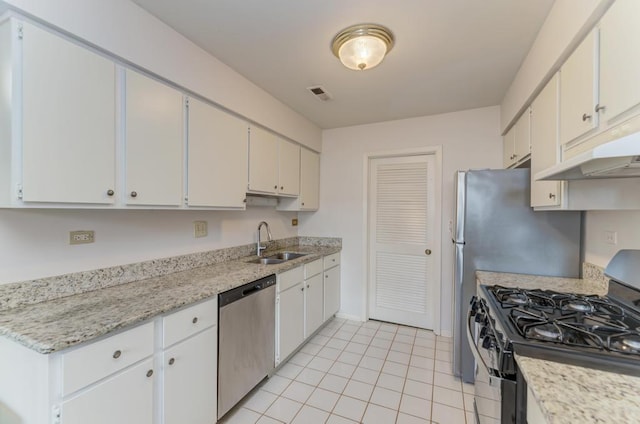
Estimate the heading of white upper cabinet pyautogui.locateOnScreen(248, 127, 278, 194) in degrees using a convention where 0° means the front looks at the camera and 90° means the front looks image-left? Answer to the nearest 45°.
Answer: approximately 315°

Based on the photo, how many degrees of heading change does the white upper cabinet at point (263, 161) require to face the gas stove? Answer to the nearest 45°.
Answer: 0° — it already faces it

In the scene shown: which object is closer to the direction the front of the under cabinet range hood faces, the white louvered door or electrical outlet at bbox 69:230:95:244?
the electrical outlet

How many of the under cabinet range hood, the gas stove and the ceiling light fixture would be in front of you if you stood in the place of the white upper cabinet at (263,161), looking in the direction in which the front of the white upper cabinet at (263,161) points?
3

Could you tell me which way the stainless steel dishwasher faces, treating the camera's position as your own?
facing the viewer and to the right of the viewer

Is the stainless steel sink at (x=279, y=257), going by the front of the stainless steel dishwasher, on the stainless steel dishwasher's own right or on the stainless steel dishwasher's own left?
on the stainless steel dishwasher's own left

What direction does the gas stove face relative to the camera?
to the viewer's left

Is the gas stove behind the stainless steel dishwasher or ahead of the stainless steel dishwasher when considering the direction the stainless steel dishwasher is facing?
ahead

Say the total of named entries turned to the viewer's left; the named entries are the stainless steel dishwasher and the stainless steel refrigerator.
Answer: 1

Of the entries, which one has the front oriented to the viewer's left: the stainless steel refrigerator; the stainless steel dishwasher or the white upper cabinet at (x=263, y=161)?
the stainless steel refrigerator

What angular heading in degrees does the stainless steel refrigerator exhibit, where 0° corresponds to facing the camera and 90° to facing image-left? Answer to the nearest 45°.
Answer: approximately 90°

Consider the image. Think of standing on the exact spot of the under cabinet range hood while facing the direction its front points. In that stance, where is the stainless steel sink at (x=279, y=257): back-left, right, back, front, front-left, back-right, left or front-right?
front-right

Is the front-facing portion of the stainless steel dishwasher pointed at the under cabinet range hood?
yes

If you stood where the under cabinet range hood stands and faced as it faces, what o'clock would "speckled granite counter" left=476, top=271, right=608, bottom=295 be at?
The speckled granite counter is roughly at 4 o'clock from the under cabinet range hood.

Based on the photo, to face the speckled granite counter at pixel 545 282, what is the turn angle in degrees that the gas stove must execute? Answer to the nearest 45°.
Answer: approximately 90° to its right
